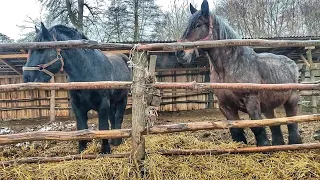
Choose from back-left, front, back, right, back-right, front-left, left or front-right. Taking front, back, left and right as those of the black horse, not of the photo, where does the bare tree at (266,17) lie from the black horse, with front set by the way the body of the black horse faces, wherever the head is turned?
back

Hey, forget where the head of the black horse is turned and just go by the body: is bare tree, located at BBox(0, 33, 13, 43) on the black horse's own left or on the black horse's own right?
on the black horse's own right

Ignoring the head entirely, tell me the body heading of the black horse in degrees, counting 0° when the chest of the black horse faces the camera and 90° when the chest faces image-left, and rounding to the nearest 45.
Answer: approximately 45°

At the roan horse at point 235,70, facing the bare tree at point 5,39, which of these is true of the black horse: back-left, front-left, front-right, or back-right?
front-left

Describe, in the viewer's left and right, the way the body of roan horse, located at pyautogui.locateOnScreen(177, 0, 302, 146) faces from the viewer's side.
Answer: facing the viewer and to the left of the viewer

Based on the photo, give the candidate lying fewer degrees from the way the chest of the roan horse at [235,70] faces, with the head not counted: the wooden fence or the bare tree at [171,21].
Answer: the wooden fence

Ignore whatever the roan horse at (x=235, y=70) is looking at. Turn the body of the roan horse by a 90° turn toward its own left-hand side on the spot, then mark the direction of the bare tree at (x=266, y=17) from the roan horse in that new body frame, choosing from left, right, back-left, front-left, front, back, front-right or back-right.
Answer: back-left

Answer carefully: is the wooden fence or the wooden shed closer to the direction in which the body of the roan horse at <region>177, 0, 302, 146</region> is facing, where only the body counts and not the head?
the wooden fence

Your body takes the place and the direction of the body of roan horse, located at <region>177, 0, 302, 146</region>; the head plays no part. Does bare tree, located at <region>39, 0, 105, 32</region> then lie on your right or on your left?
on your right

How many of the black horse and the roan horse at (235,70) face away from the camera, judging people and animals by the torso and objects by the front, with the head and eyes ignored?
0
